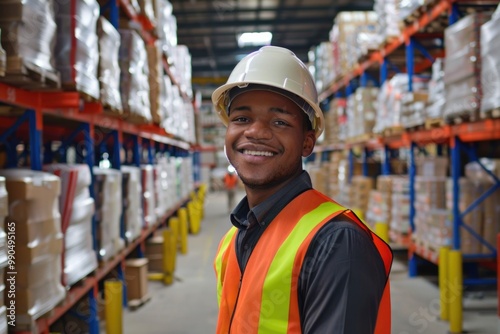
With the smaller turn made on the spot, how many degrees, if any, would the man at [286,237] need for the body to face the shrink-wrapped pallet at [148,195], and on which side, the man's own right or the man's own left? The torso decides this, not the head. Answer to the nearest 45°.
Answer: approximately 90° to the man's own right

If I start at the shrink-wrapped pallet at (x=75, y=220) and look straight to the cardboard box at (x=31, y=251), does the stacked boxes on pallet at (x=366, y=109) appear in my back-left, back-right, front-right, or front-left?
back-left

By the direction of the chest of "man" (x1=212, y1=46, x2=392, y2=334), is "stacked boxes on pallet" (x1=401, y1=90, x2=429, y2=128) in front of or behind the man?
behind

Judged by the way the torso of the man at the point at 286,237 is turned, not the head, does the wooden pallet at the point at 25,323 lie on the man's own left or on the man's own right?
on the man's own right

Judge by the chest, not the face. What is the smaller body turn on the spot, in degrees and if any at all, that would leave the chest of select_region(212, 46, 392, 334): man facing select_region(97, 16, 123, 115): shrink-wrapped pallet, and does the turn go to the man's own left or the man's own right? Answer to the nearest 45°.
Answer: approximately 90° to the man's own right

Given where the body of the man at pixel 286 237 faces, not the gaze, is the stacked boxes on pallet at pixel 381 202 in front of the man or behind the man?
behind

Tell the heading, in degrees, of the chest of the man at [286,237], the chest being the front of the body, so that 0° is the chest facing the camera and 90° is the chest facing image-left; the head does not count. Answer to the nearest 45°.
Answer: approximately 45°
